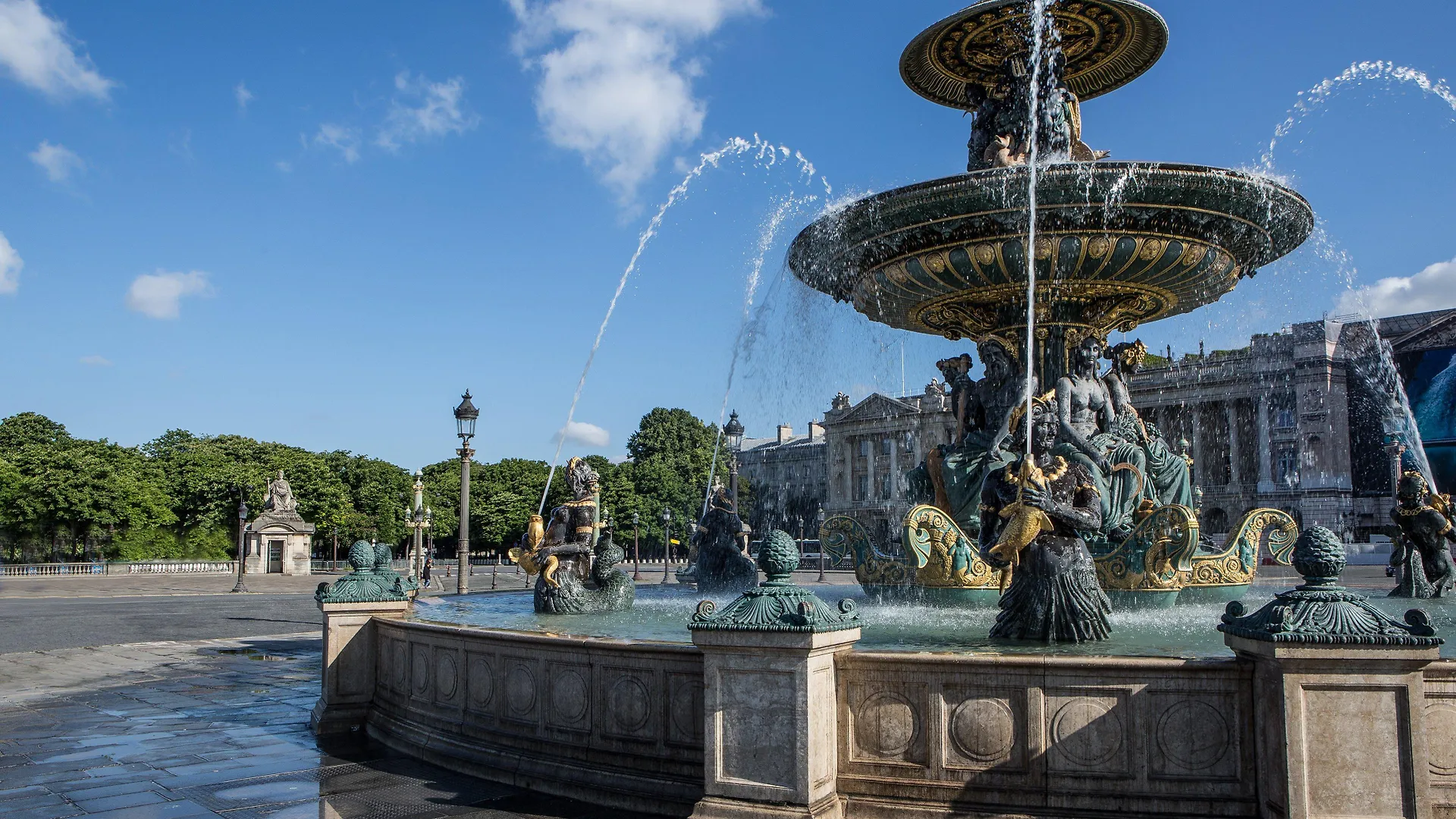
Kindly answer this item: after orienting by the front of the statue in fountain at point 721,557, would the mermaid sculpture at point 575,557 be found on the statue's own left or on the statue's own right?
on the statue's own left
